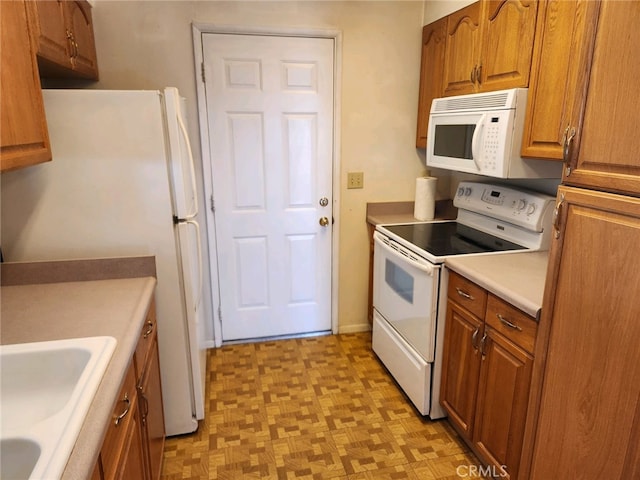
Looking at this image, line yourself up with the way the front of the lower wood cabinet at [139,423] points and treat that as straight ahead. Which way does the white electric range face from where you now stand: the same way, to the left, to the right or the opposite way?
the opposite way

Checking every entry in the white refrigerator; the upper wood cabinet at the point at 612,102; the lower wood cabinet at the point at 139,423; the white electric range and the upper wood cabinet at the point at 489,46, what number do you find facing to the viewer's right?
2

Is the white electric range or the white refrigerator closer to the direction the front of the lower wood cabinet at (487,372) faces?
the white refrigerator

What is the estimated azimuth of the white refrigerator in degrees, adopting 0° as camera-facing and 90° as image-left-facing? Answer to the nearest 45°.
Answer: approximately 270°

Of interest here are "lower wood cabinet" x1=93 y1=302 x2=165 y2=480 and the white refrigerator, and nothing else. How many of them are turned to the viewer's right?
2

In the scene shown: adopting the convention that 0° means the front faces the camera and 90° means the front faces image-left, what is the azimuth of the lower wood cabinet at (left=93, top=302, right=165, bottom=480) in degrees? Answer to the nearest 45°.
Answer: approximately 270°

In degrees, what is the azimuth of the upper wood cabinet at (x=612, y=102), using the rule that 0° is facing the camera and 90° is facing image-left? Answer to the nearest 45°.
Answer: approximately 45°

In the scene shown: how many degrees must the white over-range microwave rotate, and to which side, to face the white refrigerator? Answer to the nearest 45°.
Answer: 0° — it already faces it
